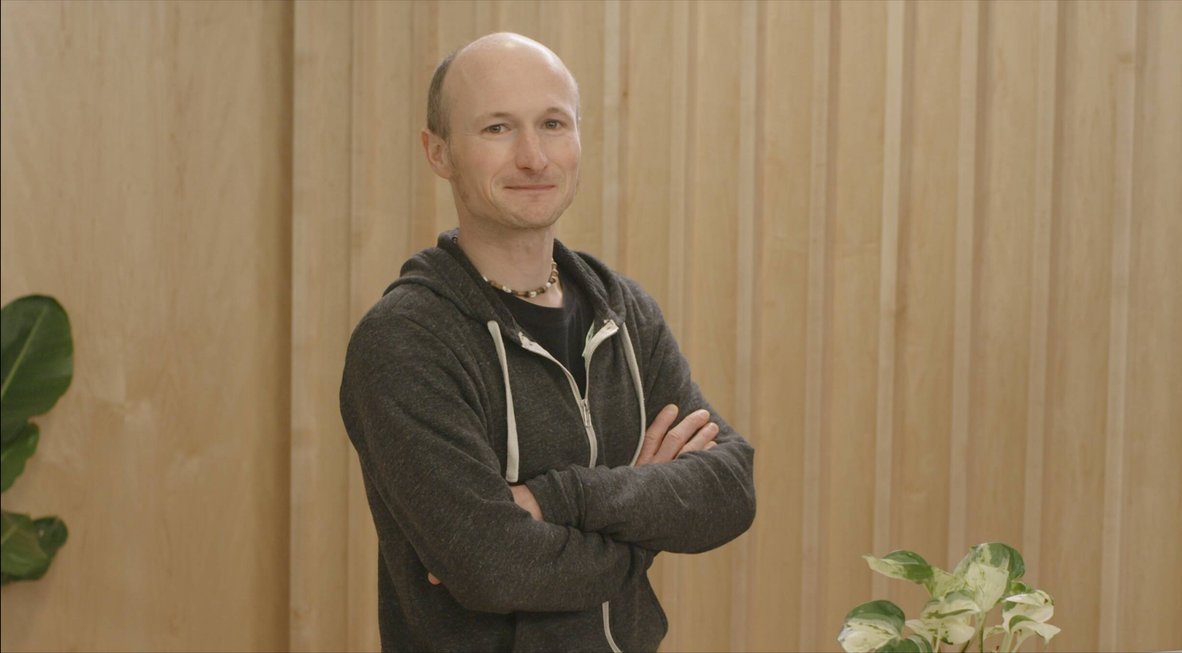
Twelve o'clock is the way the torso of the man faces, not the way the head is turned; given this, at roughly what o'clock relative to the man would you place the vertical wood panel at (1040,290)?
The vertical wood panel is roughly at 9 o'clock from the man.

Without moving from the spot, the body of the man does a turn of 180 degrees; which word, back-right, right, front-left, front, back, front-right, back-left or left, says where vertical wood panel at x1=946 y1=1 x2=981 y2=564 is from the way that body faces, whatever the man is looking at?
right

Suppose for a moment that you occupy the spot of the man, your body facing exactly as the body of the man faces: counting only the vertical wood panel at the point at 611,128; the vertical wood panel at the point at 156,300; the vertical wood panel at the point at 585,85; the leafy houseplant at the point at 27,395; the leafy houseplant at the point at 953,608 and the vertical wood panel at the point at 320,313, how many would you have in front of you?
1

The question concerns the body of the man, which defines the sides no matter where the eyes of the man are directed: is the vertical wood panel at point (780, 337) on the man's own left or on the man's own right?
on the man's own left

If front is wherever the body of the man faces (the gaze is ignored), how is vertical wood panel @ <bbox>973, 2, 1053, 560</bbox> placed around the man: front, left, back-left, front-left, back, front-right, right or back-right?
left

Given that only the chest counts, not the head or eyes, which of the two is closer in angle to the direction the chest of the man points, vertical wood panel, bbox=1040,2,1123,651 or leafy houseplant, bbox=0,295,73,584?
the vertical wood panel

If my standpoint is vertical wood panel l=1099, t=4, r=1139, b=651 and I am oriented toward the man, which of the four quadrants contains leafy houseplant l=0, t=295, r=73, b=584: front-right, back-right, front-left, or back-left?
front-right

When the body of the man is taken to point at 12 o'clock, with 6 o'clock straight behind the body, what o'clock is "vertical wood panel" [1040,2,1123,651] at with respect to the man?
The vertical wood panel is roughly at 9 o'clock from the man.

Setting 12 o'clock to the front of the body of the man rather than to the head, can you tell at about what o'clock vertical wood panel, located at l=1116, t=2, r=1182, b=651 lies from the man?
The vertical wood panel is roughly at 9 o'clock from the man.

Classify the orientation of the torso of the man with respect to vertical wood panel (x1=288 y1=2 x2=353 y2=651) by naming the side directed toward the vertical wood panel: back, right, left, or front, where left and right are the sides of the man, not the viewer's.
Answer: back

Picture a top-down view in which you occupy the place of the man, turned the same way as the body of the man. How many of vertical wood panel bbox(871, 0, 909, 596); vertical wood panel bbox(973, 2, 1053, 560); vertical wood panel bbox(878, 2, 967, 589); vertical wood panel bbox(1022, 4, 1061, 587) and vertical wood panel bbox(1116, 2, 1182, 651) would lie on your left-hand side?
5

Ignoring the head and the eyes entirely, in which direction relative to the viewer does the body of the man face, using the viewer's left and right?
facing the viewer and to the right of the viewer

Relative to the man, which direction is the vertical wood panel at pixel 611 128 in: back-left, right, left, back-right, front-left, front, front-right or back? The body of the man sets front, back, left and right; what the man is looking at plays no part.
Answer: back-left

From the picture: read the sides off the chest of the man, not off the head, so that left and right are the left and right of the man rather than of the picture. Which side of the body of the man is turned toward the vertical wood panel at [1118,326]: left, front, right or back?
left

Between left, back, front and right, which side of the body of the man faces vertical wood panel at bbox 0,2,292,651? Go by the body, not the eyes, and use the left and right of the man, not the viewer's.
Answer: back

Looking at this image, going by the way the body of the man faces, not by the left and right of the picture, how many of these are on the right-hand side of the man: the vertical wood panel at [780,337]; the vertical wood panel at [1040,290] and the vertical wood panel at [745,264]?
0

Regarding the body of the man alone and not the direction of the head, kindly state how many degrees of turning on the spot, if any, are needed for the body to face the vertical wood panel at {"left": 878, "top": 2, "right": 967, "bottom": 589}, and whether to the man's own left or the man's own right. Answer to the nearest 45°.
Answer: approximately 90° to the man's own left
